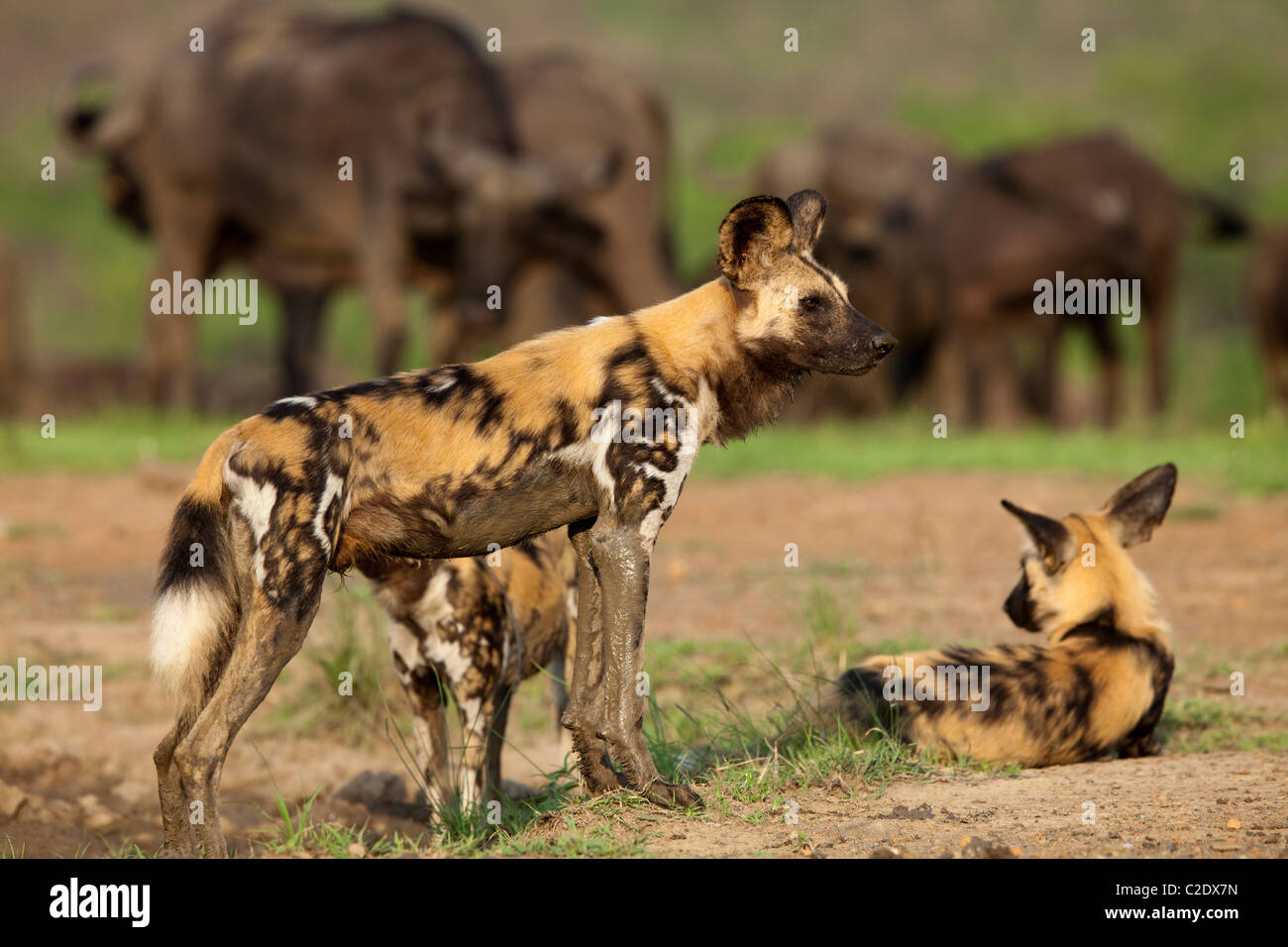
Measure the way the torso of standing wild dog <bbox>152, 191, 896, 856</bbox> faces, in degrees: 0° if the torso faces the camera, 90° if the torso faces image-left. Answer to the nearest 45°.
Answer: approximately 270°

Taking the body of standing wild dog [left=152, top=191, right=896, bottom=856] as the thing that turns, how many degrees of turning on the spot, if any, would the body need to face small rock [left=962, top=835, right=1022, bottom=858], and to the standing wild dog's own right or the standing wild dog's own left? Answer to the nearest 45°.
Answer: approximately 45° to the standing wild dog's own right

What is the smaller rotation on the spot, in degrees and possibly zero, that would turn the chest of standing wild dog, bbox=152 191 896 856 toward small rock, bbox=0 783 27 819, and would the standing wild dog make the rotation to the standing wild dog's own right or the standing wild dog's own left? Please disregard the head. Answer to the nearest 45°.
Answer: approximately 135° to the standing wild dog's own left

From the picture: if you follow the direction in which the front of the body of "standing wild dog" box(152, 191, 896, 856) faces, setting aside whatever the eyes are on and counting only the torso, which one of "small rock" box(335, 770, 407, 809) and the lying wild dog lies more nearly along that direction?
the lying wild dog

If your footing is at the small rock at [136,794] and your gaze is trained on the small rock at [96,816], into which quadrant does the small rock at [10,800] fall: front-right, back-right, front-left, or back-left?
front-right

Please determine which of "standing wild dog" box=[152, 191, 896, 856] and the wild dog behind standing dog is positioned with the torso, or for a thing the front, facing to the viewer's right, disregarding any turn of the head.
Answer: the standing wild dog

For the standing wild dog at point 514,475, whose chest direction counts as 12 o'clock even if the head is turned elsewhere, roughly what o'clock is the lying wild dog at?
The lying wild dog is roughly at 11 o'clock from the standing wild dog.
